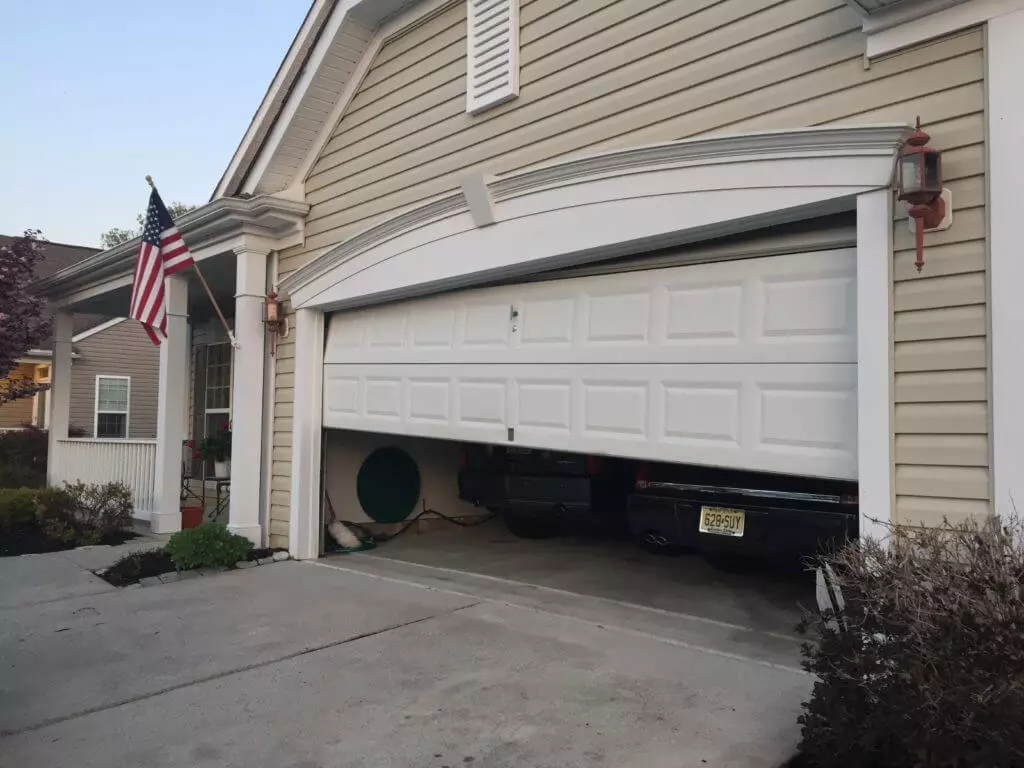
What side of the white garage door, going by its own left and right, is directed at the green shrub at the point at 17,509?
right

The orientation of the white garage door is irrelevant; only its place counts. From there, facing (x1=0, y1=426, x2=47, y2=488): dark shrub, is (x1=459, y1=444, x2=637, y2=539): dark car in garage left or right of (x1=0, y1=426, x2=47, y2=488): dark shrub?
right

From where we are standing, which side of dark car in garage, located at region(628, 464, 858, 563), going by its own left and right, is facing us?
back

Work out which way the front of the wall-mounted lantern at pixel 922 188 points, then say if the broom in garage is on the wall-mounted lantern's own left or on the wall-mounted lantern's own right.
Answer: on the wall-mounted lantern's own right

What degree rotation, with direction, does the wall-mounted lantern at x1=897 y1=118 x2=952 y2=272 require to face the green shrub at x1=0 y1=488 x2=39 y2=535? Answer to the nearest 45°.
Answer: approximately 45° to its right

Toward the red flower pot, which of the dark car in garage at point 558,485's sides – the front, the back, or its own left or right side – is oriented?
left

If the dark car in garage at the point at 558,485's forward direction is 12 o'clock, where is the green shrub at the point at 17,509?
The green shrub is roughly at 8 o'clock from the dark car in garage.

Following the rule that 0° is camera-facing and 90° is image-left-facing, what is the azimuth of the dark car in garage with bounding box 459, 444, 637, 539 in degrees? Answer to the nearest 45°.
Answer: approximately 225°

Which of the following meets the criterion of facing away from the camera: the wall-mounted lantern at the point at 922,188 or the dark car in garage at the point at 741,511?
the dark car in garage

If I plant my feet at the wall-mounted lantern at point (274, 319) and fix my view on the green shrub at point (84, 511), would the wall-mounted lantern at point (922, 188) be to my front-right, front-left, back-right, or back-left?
back-left

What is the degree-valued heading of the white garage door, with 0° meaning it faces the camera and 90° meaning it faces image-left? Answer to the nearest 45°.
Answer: approximately 45°

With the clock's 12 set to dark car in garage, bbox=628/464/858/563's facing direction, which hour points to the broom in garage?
The broom in garage is roughly at 8 o'clock from the dark car in garage.

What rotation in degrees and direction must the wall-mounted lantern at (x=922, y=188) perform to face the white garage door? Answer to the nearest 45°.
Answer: approximately 90° to its right

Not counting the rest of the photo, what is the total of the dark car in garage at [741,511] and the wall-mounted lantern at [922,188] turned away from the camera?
1
